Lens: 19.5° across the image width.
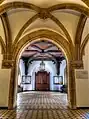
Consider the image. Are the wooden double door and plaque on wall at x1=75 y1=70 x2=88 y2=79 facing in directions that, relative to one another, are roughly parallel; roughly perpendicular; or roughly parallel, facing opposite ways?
roughly parallel

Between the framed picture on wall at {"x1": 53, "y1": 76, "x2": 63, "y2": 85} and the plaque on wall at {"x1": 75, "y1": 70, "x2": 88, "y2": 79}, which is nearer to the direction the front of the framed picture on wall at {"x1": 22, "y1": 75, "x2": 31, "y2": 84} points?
the plaque on wall

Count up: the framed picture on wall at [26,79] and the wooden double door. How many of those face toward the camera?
2

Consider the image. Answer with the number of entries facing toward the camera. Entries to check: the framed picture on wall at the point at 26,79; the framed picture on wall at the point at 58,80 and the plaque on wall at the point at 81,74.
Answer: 3

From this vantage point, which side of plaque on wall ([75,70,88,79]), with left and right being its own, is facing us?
front

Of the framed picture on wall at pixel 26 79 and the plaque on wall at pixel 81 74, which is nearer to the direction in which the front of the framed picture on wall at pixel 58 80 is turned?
the plaque on wall

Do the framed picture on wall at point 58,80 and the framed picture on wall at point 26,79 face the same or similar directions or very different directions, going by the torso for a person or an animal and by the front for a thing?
same or similar directions

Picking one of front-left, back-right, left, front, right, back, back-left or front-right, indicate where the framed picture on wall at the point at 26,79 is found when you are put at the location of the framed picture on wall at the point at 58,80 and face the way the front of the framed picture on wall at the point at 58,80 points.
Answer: right

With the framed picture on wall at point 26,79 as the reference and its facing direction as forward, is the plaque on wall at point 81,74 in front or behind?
in front

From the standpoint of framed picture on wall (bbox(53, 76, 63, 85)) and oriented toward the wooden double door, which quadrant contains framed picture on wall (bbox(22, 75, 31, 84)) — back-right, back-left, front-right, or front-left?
front-left

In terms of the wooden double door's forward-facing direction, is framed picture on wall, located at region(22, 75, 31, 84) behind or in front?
in front

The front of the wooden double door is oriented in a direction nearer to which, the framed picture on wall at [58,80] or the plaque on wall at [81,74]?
the plaque on wall

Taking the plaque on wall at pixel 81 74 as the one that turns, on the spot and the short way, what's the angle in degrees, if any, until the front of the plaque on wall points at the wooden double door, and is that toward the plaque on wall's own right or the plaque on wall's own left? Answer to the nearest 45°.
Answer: approximately 180°

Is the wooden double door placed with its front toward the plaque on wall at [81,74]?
yes

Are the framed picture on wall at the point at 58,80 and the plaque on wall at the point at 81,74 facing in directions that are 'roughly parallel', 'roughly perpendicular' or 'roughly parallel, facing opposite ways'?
roughly parallel

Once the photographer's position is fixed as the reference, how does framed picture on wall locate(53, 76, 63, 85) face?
facing the viewer
